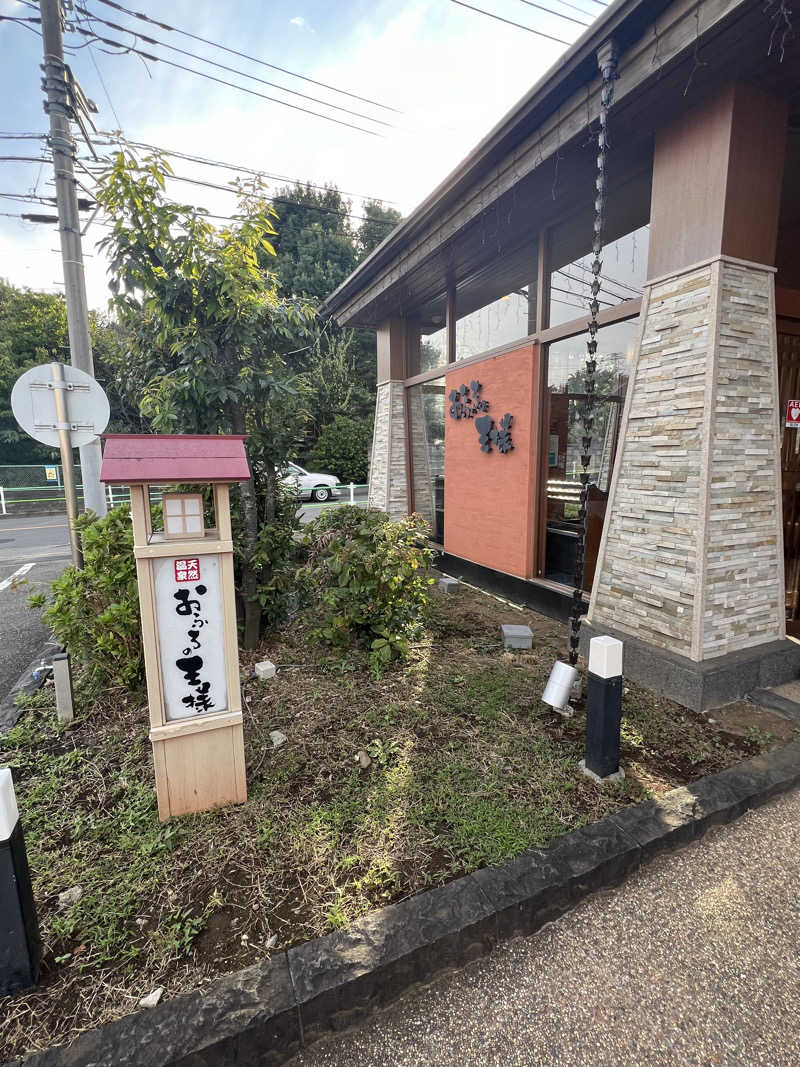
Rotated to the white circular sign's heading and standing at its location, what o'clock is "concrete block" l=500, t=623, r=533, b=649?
The concrete block is roughly at 4 o'clock from the white circular sign.

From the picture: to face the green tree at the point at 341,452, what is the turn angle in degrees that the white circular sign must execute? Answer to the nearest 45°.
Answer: approximately 45° to its right

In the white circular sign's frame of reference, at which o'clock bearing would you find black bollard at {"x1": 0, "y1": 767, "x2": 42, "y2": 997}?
The black bollard is roughly at 6 o'clock from the white circular sign.

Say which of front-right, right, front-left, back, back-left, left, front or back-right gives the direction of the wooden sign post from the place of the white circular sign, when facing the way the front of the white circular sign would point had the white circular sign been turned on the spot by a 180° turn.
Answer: front

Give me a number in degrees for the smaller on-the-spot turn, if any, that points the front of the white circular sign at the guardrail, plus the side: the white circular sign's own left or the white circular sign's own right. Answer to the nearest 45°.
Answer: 0° — it already faces it

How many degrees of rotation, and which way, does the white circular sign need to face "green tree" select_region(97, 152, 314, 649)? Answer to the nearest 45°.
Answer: approximately 135° to its right

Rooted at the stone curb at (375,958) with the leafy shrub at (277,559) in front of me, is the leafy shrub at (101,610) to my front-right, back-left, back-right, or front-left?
front-left

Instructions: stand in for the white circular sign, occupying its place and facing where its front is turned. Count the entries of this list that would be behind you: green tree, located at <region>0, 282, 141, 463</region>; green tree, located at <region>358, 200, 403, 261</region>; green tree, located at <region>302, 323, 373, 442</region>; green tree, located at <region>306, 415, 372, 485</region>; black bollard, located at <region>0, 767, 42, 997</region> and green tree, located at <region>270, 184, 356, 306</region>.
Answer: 1

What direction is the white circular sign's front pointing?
away from the camera

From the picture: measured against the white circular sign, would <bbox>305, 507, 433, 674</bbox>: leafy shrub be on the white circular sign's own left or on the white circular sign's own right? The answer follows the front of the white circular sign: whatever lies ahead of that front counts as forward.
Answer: on the white circular sign's own right

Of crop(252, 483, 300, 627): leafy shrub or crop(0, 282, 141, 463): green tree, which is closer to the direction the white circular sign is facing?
the green tree

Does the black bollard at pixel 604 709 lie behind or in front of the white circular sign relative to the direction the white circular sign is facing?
behind

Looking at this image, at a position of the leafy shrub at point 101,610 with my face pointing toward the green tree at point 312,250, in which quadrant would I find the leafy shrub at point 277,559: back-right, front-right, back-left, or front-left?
front-right

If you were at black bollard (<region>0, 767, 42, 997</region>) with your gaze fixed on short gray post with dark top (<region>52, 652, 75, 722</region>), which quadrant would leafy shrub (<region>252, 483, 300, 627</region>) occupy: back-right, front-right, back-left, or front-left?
front-right
